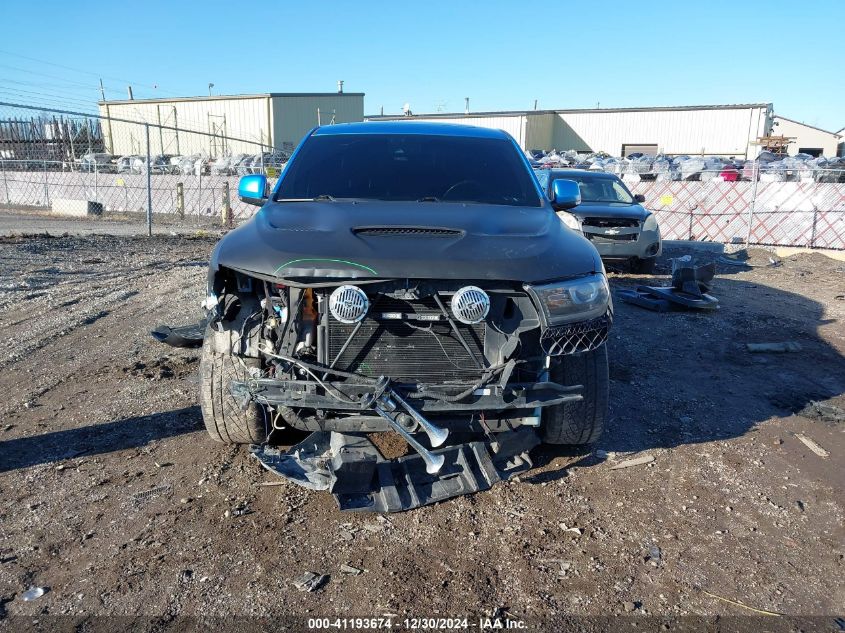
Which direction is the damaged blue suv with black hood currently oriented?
toward the camera

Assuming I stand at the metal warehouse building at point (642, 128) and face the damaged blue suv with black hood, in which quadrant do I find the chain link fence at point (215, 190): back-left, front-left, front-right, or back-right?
front-right

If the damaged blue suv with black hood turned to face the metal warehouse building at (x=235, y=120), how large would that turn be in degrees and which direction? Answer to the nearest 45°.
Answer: approximately 180°

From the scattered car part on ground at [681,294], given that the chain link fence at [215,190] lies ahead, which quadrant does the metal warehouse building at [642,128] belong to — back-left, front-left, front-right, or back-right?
front-right

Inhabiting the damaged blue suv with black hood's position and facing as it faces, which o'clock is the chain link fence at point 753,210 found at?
The chain link fence is roughly at 7 o'clock from the damaged blue suv with black hood.

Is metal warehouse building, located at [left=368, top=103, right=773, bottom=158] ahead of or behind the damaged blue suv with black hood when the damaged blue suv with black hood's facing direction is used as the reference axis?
behind

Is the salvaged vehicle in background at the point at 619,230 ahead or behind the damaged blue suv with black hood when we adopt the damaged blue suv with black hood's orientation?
behind

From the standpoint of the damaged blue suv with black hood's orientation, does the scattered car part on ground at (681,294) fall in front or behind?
behind

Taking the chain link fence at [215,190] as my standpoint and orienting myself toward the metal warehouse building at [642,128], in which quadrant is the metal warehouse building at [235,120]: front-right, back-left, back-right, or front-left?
front-left

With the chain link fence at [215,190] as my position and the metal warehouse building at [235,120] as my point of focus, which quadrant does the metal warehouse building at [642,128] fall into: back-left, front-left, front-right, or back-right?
front-right
